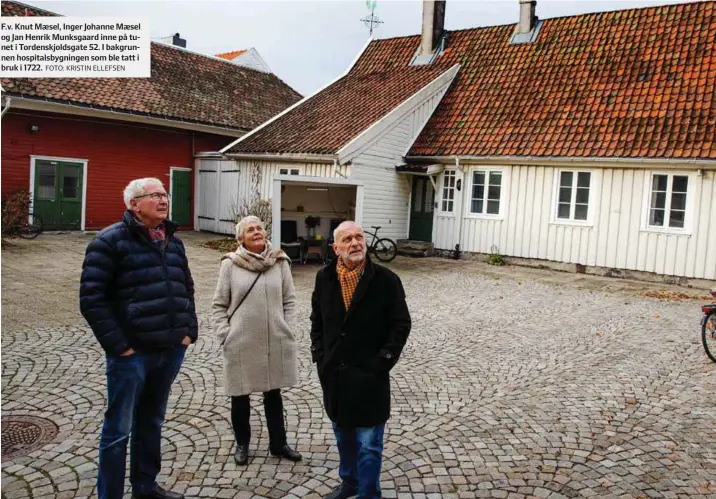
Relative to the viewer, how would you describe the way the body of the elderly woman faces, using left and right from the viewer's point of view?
facing the viewer

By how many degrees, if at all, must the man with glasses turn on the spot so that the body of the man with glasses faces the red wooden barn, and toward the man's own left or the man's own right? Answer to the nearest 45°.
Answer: approximately 135° to the man's own left

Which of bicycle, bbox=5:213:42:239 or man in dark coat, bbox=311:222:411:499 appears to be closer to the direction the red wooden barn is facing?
the man in dark coat

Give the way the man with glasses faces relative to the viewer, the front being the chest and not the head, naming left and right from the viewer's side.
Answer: facing the viewer and to the right of the viewer

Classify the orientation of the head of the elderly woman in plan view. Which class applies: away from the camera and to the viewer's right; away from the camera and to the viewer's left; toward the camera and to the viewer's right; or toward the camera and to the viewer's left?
toward the camera and to the viewer's right

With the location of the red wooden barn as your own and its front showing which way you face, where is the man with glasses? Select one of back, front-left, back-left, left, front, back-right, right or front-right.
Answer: front-right

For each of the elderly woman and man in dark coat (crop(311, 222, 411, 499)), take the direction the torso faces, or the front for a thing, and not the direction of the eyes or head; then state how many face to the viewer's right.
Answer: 0

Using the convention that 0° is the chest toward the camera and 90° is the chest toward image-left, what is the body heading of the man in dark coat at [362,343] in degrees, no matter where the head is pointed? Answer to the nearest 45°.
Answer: approximately 45°

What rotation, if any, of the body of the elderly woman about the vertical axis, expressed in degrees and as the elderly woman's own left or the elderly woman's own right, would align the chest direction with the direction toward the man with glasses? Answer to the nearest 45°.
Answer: approximately 45° to the elderly woman's own right
